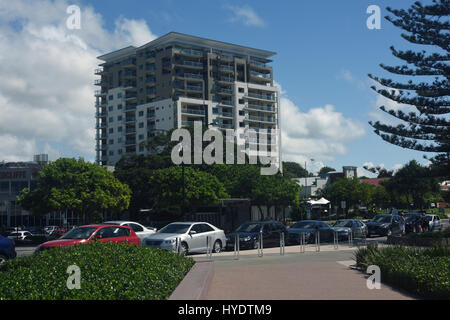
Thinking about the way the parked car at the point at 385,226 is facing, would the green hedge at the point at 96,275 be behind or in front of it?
in front

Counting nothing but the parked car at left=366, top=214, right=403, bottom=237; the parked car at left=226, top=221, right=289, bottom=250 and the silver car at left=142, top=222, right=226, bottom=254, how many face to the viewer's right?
0

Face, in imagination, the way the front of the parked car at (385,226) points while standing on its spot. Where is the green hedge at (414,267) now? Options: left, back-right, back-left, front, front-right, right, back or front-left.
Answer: front-left

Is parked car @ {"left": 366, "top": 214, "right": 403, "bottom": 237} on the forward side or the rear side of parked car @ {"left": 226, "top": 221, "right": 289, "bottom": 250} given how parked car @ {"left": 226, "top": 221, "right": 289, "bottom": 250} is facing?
on the rear side

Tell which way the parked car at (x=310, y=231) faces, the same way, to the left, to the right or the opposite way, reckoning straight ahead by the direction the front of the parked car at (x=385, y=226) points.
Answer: the same way

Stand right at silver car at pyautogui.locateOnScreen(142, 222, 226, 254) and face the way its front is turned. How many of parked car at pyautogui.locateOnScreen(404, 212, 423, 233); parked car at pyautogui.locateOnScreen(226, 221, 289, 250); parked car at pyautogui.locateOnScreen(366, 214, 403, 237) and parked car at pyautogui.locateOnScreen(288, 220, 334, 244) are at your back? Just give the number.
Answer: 4

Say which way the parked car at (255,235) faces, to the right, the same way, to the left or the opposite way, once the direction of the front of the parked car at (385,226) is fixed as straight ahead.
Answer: the same way

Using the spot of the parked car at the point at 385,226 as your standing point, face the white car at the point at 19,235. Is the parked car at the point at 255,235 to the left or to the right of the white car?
left

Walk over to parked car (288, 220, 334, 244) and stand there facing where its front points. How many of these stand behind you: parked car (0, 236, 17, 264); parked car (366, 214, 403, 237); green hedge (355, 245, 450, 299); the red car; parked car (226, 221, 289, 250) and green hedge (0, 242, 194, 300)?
1

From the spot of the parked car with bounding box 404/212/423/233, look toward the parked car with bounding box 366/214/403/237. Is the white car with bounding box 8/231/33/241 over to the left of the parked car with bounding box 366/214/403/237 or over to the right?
right

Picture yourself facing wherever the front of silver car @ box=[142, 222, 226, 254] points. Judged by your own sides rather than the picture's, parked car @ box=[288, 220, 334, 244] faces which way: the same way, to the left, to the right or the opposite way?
the same way

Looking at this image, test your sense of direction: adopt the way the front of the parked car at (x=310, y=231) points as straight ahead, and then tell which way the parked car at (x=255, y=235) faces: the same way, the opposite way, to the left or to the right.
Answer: the same way

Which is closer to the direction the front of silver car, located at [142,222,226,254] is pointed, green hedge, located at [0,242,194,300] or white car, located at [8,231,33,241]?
the green hedge

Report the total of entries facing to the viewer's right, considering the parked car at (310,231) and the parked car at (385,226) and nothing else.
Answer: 0

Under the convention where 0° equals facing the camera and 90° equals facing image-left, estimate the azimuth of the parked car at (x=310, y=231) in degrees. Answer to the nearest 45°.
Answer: approximately 45°
